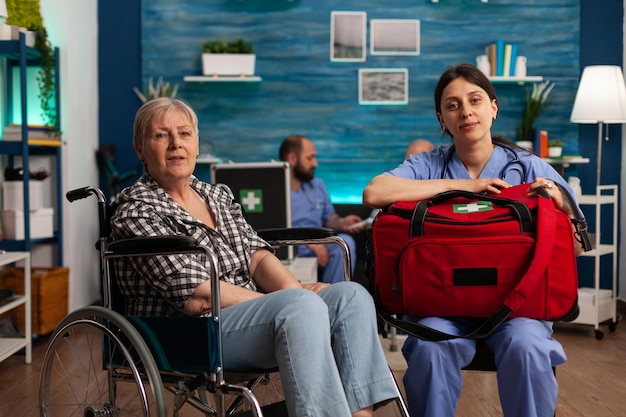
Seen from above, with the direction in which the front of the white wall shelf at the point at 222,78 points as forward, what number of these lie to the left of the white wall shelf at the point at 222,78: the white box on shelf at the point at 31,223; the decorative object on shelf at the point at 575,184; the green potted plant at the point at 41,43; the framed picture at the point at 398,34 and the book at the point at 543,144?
3

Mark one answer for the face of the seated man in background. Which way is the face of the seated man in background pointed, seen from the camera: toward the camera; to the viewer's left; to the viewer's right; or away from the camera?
to the viewer's right

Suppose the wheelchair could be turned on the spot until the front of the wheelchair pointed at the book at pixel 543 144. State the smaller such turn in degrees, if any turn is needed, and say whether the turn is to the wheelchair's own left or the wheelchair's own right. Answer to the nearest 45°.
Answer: approximately 90° to the wheelchair's own left

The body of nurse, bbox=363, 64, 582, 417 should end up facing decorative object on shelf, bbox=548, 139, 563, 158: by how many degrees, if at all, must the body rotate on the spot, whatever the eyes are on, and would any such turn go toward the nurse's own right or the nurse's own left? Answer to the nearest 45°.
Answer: approximately 180°

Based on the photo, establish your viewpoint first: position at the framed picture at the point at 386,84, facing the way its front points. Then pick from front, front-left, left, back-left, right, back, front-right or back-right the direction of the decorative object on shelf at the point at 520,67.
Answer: left

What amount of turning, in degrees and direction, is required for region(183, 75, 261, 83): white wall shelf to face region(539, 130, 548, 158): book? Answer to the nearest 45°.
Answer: approximately 90° to its left

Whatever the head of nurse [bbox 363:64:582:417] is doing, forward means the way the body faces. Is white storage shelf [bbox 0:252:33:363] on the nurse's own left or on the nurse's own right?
on the nurse's own right

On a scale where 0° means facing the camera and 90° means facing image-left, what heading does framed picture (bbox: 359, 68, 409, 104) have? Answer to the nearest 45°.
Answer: approximately 0°

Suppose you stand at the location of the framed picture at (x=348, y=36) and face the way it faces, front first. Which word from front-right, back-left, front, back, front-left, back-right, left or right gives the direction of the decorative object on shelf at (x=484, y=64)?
left

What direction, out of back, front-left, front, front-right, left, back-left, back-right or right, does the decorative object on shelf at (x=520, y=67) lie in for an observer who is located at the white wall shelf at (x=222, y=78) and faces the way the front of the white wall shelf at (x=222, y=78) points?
left

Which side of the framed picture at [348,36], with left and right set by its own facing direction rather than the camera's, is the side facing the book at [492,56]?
left
